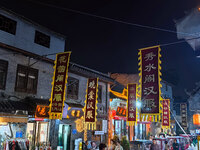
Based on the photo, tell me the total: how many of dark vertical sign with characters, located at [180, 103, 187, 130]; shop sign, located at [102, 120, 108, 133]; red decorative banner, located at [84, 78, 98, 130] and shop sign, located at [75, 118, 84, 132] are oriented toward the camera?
4

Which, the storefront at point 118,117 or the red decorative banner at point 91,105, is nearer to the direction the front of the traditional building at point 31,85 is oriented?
the red decorative banner

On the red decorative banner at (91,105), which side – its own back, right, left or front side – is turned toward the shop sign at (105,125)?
back

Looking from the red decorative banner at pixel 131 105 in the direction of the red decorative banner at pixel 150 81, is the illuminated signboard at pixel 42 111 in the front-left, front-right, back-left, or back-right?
front-right

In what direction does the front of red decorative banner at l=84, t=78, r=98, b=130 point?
toward the camera

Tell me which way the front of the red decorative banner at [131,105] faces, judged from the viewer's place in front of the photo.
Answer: facing the viewer

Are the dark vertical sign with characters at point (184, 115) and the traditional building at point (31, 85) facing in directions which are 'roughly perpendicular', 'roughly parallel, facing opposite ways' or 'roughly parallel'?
roughly perpendicular

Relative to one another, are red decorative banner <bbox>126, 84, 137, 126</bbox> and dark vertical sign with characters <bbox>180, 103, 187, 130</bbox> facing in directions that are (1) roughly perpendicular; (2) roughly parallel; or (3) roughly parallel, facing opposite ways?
roughly parallel

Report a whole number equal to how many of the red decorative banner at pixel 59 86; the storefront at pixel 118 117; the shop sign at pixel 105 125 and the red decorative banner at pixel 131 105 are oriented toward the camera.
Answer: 4
